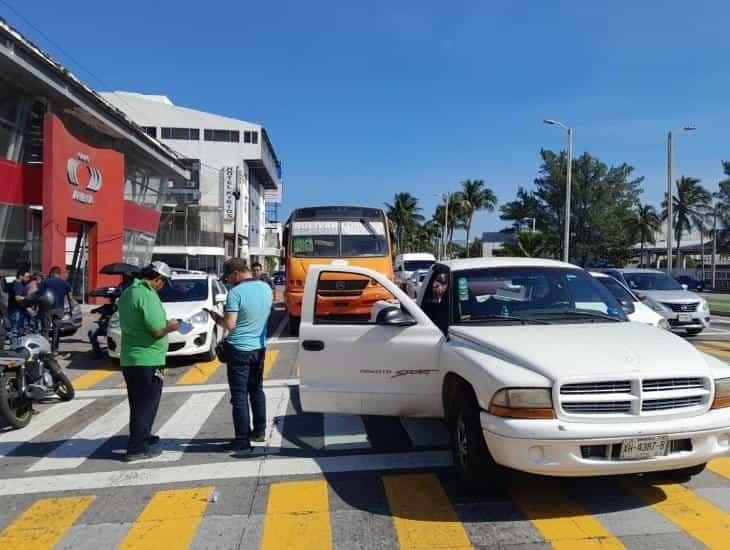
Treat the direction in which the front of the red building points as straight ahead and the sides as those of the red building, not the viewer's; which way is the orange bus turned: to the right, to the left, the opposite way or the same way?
to the right

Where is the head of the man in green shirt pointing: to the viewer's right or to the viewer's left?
to the viewer's right

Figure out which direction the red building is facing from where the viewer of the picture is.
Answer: facing the viewer and to the right of the viewer

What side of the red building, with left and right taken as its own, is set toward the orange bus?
front

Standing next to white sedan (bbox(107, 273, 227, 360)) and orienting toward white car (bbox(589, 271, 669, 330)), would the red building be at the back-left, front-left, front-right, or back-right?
back-left

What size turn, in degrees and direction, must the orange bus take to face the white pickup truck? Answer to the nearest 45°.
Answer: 0° — it already faces it

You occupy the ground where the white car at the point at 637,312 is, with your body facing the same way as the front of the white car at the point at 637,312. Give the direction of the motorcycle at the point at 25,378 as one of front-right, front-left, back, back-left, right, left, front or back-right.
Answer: right

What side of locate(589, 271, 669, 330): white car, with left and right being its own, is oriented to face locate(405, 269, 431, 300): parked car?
back

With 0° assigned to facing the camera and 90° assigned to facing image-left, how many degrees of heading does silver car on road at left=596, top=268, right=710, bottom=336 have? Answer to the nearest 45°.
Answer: approximately 315°

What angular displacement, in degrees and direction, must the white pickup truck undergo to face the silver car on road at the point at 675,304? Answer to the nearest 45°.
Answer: approximately 135° to its left
